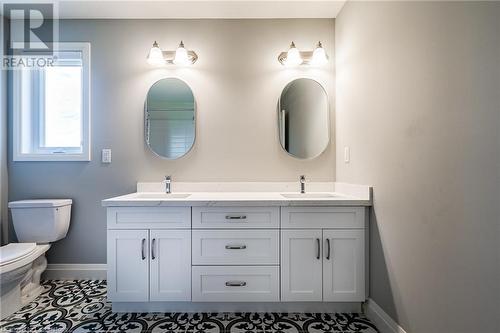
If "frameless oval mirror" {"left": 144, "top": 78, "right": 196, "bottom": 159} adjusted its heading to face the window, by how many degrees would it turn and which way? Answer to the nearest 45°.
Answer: approximately 90° to its right

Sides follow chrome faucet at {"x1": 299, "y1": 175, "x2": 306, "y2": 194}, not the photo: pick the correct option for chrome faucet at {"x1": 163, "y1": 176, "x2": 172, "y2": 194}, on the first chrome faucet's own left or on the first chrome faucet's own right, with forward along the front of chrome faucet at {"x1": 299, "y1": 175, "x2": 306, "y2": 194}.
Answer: on the first chrome faucet's own right

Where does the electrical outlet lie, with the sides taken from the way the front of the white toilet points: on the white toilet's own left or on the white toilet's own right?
on the white toilet's own left

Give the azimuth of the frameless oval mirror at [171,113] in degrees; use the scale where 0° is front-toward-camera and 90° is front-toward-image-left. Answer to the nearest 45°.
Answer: approximately 0°
